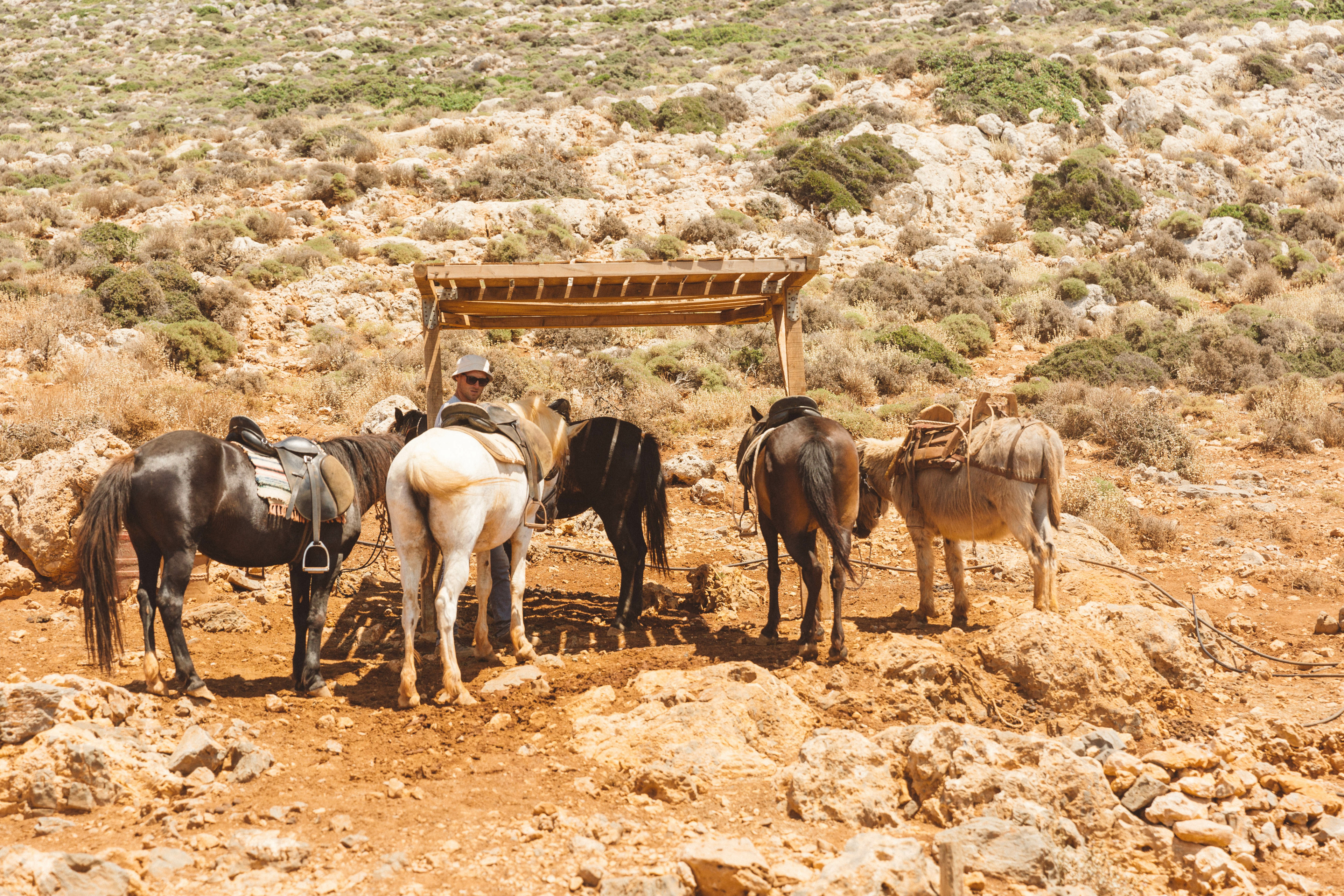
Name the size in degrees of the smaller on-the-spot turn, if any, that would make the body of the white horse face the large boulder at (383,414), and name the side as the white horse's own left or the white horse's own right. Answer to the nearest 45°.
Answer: approximately 45° to the white horse's own left

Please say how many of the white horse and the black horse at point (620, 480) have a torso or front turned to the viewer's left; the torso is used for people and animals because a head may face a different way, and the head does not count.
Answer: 1

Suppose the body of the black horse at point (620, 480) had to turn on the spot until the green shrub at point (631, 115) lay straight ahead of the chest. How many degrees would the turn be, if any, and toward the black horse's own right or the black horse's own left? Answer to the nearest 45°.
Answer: approximately 90° to the black horse's own right

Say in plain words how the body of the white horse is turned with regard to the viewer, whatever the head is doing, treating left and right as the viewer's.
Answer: facing away from the viewer and to the right of the viewer

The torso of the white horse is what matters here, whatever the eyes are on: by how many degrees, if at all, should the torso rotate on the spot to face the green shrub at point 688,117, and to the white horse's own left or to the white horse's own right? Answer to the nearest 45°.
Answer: approximately 45° to the white horse's own left

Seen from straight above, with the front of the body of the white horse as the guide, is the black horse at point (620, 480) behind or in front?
in front

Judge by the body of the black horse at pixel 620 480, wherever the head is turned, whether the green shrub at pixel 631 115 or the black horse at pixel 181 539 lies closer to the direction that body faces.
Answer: the black horse

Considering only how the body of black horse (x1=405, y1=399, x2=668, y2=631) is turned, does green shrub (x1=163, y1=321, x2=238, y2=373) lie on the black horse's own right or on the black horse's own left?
on the black horse's own right

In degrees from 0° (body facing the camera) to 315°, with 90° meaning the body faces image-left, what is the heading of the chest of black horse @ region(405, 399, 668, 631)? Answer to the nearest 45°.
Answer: approximately 90°
